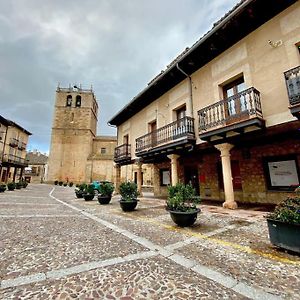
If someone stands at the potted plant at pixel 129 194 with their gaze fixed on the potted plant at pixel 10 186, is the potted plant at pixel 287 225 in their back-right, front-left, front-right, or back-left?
back-left

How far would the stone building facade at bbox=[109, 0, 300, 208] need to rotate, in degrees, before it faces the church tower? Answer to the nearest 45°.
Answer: approximately 90° to its right

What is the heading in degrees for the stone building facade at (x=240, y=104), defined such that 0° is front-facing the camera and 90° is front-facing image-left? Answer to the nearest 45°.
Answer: approximately 45°

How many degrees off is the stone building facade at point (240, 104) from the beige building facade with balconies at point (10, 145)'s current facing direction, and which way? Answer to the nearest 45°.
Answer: approximately 45° to its right

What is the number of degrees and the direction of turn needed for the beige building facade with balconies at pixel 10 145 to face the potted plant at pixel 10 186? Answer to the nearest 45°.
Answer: approximately 45° to its right

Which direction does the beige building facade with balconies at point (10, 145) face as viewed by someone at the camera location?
facing the viewer and to the right of the viewer

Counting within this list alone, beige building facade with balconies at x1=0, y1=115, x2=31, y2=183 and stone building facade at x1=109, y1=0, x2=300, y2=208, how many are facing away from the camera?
0

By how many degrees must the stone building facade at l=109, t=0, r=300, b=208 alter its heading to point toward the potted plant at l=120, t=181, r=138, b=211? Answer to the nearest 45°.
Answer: approximately 45° to its right
